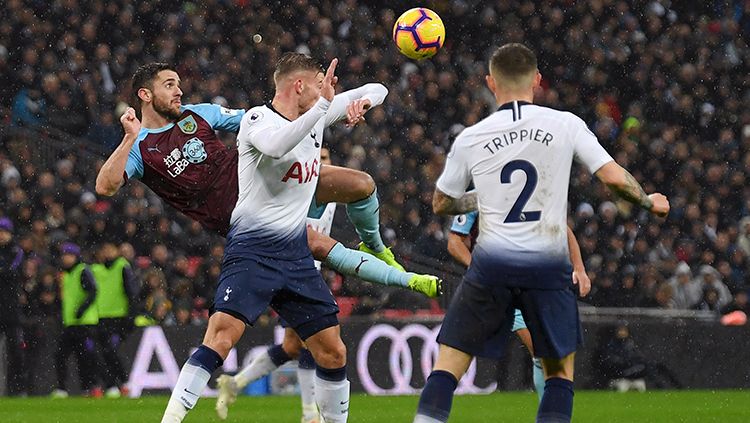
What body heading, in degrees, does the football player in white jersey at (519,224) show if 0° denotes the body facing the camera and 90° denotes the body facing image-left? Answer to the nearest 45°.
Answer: approximately 180°

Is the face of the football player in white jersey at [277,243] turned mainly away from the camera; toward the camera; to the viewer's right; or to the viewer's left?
to the viewer's right

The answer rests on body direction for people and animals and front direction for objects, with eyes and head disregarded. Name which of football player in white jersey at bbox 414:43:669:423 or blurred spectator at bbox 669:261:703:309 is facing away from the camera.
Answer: the football player in white jersey

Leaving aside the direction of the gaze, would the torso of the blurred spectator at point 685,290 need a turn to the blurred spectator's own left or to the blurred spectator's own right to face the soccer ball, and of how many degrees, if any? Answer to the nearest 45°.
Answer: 0° — they already face it
